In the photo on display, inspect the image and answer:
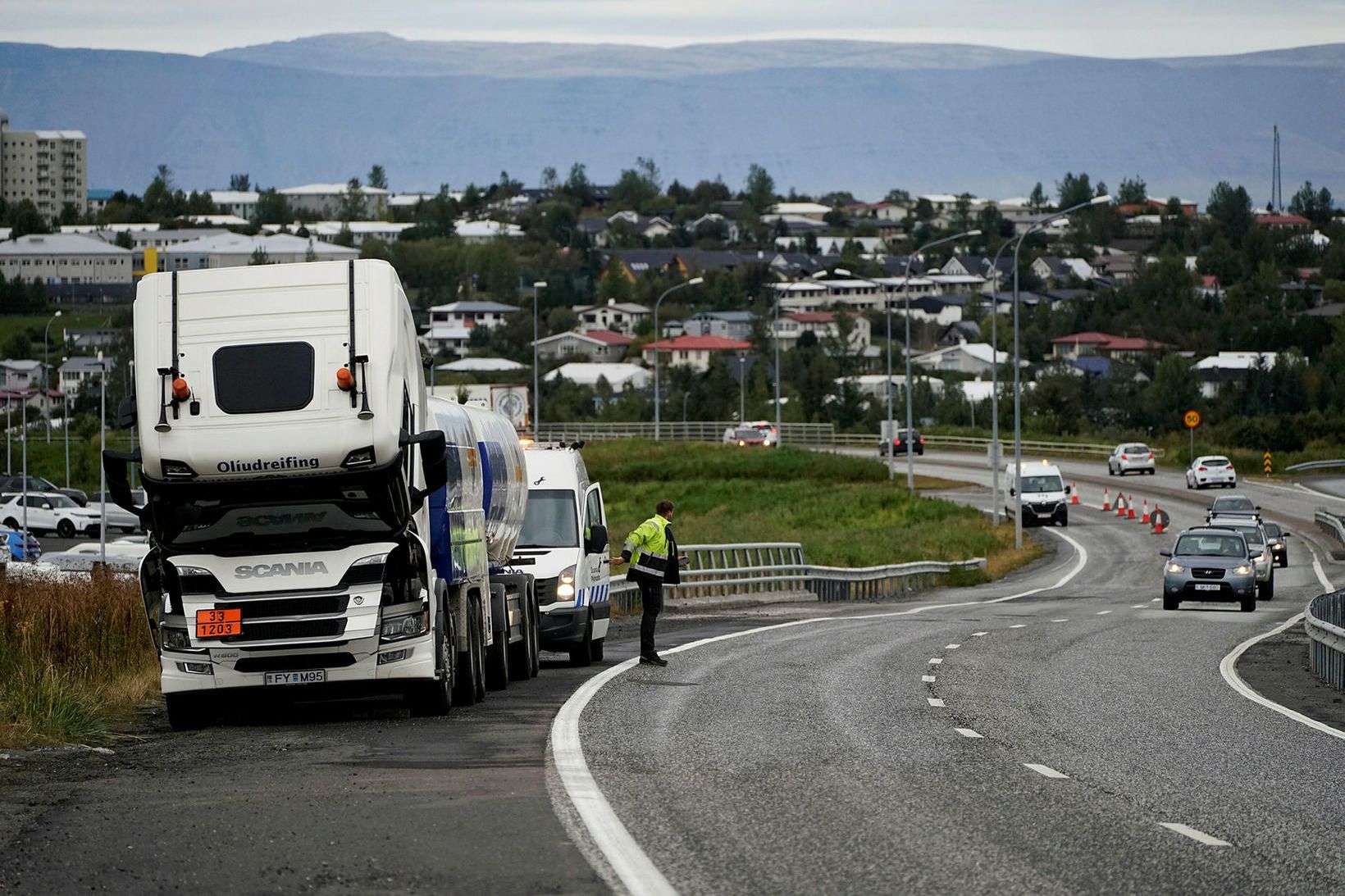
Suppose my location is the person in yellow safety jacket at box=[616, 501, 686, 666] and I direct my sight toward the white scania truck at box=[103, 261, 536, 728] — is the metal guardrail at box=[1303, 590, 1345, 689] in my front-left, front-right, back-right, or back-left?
back-left

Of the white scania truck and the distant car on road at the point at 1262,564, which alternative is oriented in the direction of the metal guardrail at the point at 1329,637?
the distant car on road

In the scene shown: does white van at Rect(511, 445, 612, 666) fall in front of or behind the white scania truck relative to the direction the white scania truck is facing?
behind

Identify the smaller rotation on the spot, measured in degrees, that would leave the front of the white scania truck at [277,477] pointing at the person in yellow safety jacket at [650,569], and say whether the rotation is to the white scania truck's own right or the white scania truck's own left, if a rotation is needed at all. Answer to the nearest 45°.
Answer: approximately 135° to the white scania truck's own left

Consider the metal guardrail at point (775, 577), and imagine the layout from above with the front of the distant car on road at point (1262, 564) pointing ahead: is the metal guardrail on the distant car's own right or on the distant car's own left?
on the distant car's own right

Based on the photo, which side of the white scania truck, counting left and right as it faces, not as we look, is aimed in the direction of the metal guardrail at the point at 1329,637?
left

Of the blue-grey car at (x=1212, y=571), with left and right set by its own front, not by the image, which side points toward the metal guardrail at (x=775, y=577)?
right

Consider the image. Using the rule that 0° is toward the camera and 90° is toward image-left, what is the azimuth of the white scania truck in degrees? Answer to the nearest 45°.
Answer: approximately 0°

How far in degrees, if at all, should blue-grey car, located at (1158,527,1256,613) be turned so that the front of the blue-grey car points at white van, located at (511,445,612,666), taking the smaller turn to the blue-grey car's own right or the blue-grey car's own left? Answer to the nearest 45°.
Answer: approximately 45° to the blue-grey car's own right
